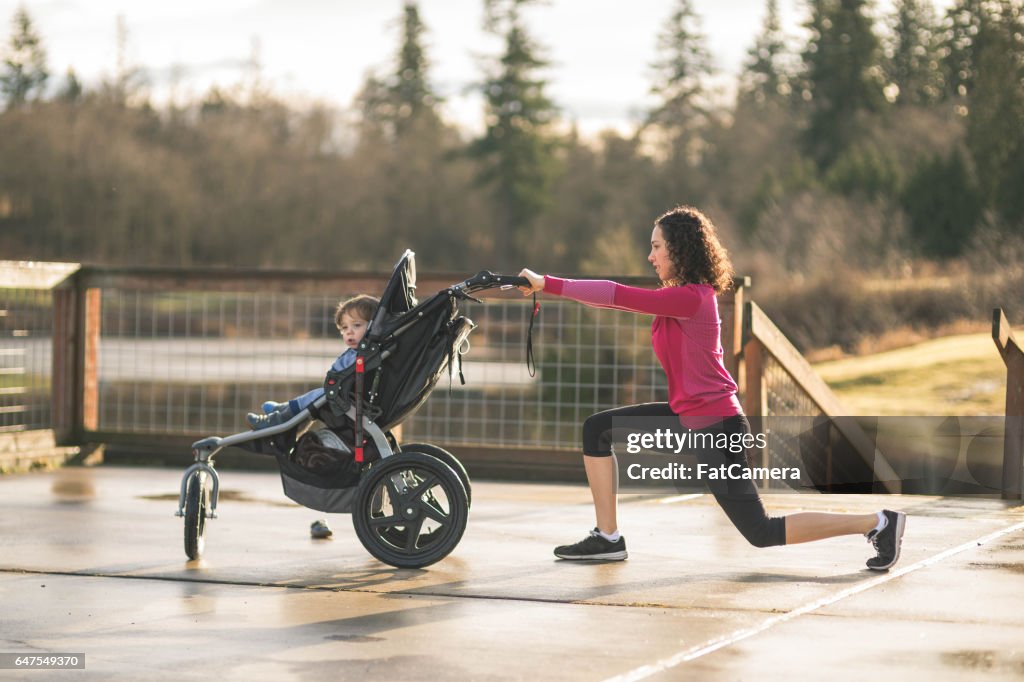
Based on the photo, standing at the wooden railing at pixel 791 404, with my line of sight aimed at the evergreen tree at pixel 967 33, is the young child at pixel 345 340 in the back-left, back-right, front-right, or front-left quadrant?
back-left

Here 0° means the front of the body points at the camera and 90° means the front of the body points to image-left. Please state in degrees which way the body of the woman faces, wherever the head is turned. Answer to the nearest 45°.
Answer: approximately 90°

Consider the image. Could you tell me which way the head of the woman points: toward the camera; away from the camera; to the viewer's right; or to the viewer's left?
to the viewer's left

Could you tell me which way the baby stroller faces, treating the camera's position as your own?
facing to the left of the viewer

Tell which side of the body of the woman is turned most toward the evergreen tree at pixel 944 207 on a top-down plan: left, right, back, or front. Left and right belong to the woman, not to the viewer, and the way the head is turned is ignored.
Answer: right

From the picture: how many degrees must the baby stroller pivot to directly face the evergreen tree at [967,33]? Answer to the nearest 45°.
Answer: approximately 135° to its right

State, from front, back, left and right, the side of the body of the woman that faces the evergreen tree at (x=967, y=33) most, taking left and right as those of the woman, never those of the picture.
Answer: right
